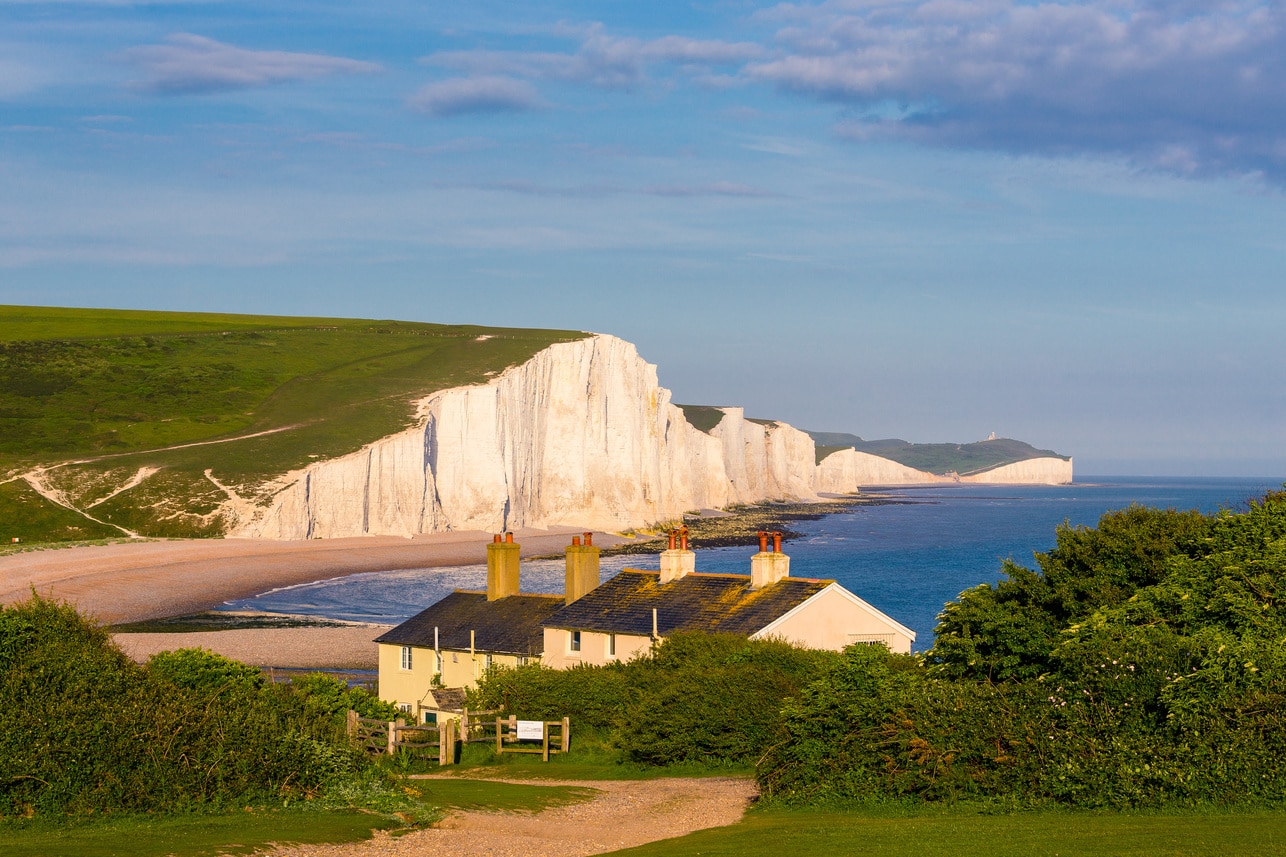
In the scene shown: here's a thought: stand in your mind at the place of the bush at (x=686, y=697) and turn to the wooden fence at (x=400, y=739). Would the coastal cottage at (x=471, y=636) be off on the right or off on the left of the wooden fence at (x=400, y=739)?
right

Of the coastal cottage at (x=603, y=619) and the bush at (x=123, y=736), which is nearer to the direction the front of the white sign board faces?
the bush

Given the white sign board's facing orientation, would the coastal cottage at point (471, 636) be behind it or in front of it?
behind

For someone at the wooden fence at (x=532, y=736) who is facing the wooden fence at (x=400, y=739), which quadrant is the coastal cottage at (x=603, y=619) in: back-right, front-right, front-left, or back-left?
back-right

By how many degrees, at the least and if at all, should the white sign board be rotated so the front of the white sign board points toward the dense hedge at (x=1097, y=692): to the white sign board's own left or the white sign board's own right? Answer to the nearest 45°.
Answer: approximately 45° to the white sign board's own left

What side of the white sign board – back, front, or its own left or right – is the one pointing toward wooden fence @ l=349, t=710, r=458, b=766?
right

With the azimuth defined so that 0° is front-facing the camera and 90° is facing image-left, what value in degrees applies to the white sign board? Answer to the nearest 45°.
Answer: approximately 0°

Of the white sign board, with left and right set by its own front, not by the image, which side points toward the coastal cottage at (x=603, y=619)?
back

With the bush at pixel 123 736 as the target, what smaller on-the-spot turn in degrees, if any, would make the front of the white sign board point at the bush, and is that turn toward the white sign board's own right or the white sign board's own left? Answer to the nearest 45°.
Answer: approximately 45° to the white sign board's own right
